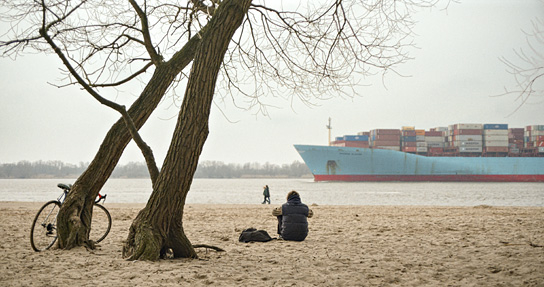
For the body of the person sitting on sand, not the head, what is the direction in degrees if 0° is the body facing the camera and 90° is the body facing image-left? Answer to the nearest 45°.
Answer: approximately 180°
